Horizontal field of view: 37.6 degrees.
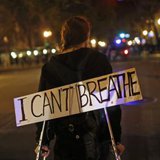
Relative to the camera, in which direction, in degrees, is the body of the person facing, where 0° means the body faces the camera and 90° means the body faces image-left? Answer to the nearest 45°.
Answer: approximately 180°

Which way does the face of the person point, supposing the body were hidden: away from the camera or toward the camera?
away from the camera
